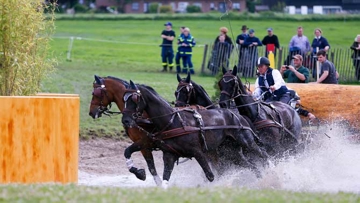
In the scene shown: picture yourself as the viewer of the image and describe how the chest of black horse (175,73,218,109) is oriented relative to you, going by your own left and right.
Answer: facing the viewer and to the left of the viewer

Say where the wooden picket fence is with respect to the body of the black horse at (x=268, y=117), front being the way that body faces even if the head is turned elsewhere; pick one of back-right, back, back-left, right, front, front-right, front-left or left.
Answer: back-right

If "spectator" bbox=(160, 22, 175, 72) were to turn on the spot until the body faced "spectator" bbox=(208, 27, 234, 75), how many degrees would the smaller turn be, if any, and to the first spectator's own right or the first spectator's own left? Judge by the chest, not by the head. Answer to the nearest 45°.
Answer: approximately 45° to the first spectator's own left

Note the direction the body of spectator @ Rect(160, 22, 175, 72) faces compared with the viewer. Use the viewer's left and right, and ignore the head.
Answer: facing the viewer

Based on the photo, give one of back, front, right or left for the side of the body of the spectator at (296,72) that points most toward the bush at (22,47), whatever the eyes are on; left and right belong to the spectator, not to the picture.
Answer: front

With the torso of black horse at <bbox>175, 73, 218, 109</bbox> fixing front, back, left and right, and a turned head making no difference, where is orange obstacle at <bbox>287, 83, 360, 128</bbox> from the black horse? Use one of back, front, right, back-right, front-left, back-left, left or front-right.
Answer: back

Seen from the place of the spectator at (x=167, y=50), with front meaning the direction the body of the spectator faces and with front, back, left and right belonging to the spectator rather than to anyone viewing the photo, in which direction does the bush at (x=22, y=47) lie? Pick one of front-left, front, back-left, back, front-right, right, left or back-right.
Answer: front

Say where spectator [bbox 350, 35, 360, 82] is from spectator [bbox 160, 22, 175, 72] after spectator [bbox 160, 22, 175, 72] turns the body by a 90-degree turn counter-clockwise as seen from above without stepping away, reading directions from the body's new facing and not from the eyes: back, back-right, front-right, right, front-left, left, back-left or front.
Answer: front-right

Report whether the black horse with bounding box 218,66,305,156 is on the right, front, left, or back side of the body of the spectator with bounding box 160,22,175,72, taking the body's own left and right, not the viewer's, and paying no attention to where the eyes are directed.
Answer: front

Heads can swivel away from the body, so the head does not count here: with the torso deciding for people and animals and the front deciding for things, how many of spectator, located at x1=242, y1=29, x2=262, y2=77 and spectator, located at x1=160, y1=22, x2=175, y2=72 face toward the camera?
2

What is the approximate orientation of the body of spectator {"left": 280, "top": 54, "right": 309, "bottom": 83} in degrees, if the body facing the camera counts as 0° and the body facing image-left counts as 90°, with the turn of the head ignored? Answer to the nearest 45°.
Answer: approximately 45°
